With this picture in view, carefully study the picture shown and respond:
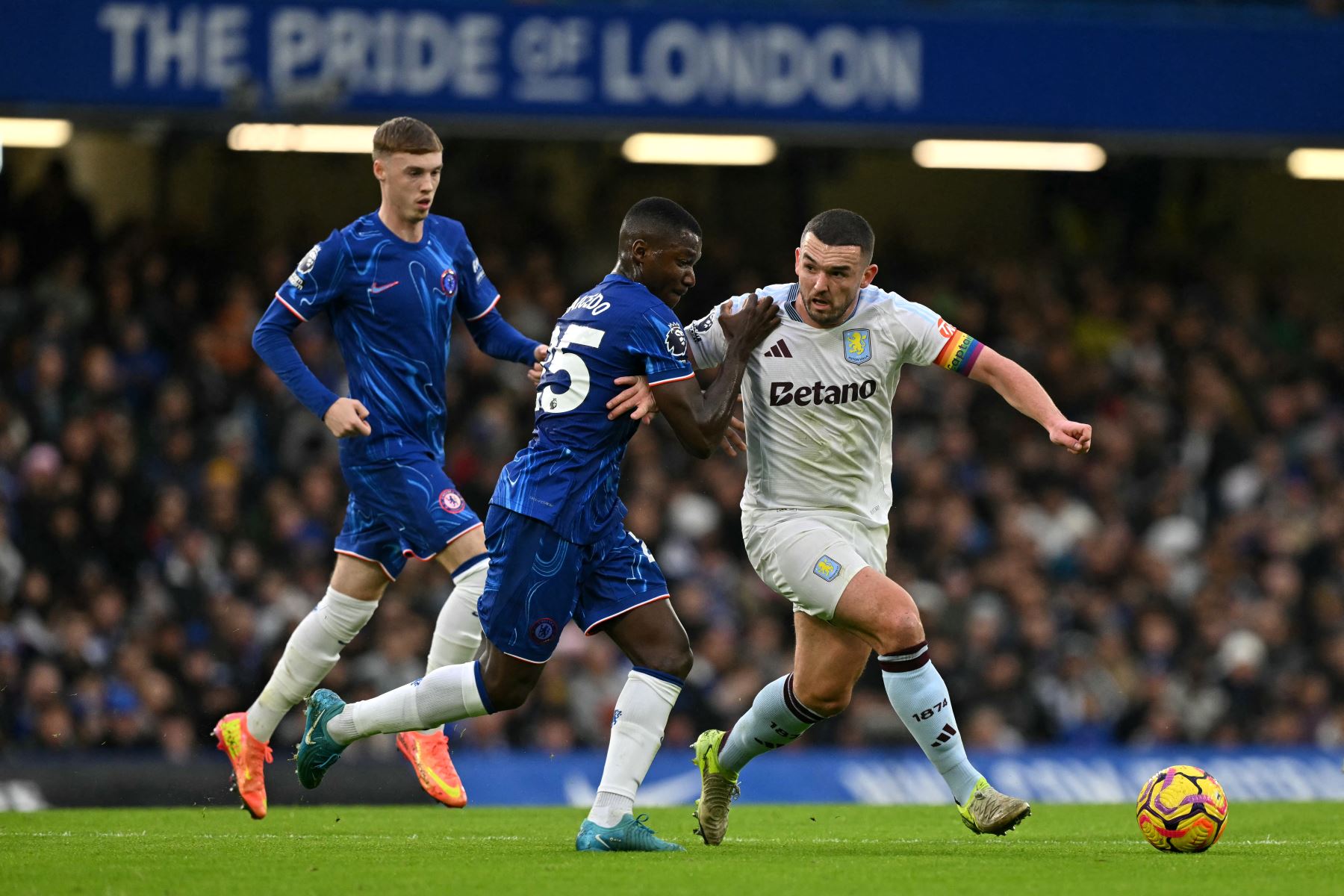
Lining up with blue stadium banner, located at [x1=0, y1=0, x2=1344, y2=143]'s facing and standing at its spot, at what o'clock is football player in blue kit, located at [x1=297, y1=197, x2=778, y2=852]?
The football player in blue kit is roughly at 12 o'clock from the blue stadium banner.

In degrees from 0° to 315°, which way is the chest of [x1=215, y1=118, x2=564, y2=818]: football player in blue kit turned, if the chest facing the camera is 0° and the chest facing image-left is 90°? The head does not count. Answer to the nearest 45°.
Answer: approximately 315°

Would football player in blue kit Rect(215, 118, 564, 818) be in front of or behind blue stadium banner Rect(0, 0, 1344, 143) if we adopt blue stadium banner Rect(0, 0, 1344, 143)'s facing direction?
in front

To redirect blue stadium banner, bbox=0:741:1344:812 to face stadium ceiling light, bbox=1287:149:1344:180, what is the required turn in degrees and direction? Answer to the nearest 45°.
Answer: approximately 135° to its left

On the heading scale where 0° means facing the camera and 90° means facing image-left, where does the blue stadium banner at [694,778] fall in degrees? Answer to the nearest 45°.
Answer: approximately 0°

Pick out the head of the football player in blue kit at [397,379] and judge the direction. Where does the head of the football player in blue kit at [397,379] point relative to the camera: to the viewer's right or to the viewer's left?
to the viewer's right

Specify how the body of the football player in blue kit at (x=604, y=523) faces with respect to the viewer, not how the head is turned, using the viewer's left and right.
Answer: facing to the right of the viewer

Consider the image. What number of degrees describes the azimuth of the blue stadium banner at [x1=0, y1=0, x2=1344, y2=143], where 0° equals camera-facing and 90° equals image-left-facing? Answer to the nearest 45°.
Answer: approximately 0°

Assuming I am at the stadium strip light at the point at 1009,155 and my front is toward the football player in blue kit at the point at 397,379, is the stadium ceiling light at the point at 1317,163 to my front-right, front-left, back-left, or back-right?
back-left
